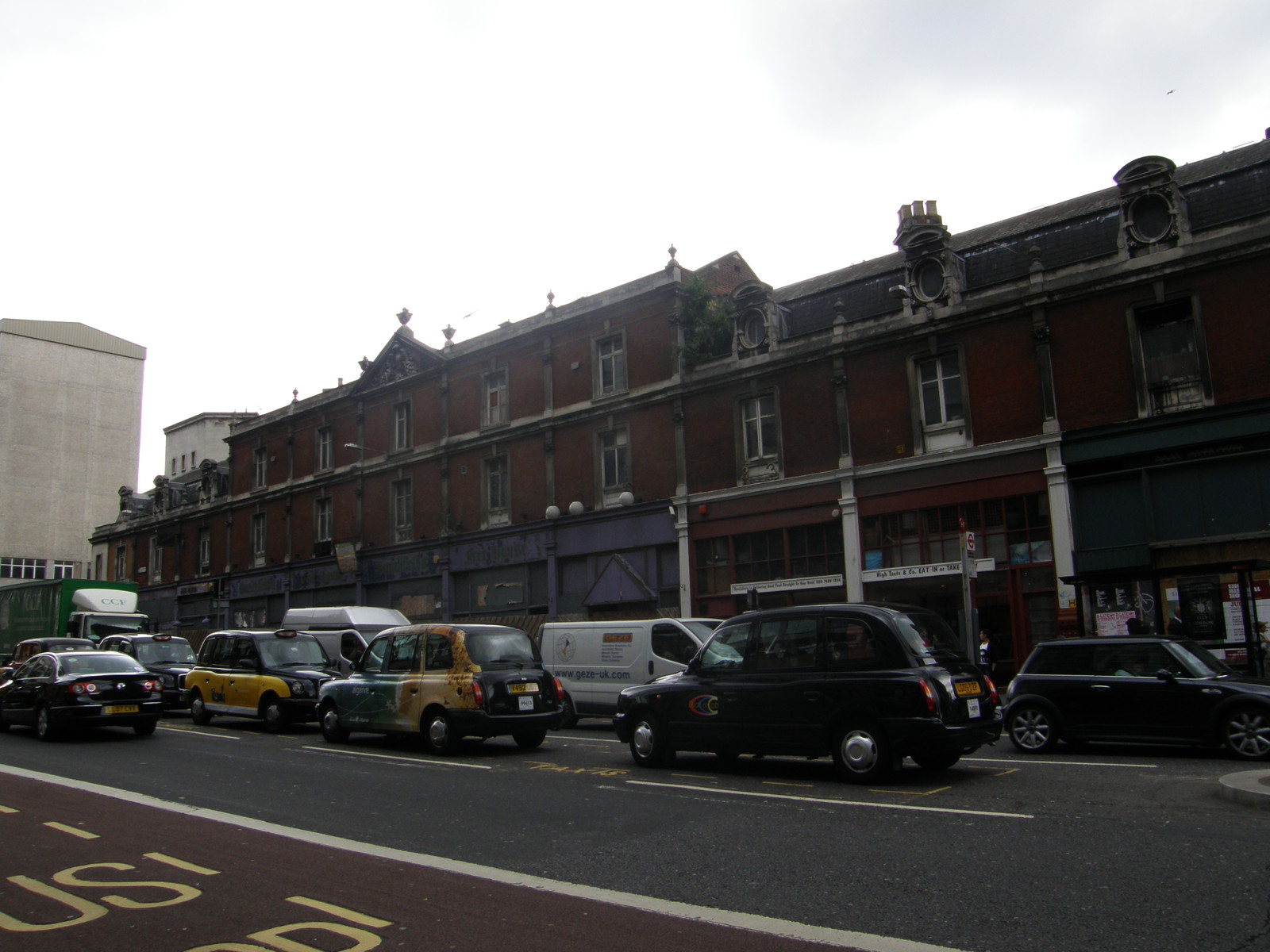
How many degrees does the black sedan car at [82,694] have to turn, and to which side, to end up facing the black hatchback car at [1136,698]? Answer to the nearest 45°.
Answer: approximately 180°

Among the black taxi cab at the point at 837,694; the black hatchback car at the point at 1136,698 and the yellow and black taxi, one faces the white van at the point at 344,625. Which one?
the black taxi cab

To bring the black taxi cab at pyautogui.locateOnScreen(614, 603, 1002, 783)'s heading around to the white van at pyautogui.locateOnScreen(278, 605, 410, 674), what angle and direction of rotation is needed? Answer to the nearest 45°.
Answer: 0° — it already faces it

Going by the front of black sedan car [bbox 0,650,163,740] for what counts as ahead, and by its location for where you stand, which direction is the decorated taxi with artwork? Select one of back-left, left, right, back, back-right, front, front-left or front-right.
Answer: back

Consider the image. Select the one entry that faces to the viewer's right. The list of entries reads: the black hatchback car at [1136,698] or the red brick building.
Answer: the black hatchback car

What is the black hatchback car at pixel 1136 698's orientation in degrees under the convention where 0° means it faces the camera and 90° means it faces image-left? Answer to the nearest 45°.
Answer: approximately 270°

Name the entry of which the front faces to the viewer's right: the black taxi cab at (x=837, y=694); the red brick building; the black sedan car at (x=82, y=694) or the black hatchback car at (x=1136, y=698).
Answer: the black hatchback car at (x=1136, y=698)

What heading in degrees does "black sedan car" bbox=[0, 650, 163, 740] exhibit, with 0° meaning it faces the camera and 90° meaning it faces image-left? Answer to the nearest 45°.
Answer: approximately 135°
